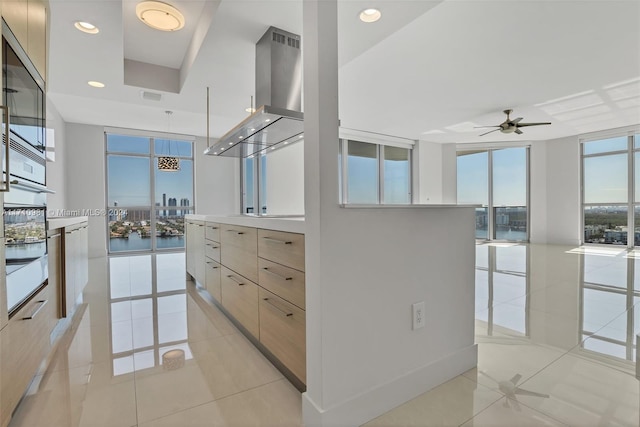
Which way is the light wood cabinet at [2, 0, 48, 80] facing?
to the viewer's right

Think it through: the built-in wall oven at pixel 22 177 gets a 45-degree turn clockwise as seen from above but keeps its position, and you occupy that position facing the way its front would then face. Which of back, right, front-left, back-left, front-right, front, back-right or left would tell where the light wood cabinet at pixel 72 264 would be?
back-left

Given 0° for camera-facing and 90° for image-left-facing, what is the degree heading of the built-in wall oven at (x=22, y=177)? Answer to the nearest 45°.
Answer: approximately 270°

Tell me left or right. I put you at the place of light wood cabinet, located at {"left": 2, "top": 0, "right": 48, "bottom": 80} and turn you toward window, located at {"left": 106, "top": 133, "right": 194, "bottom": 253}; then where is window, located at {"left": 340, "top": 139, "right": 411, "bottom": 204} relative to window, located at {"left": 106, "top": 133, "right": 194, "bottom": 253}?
right

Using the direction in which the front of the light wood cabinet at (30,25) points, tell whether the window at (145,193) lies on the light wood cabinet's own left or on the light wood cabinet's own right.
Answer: on the light wood cabinet's own left

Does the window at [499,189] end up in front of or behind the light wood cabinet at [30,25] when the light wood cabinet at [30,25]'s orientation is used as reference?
in front

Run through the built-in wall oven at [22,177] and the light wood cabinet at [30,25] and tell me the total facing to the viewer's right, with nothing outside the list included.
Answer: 2

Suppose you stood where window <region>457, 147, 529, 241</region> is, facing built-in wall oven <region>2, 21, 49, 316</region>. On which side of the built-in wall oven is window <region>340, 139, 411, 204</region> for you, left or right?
right

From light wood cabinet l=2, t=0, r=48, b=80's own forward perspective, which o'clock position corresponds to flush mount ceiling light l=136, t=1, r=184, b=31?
The flush mount ceiling light is roughly at 11 o'clock from the light wood cabinet.

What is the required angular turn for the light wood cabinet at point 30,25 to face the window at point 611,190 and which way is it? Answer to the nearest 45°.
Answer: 0° — it already faces it
